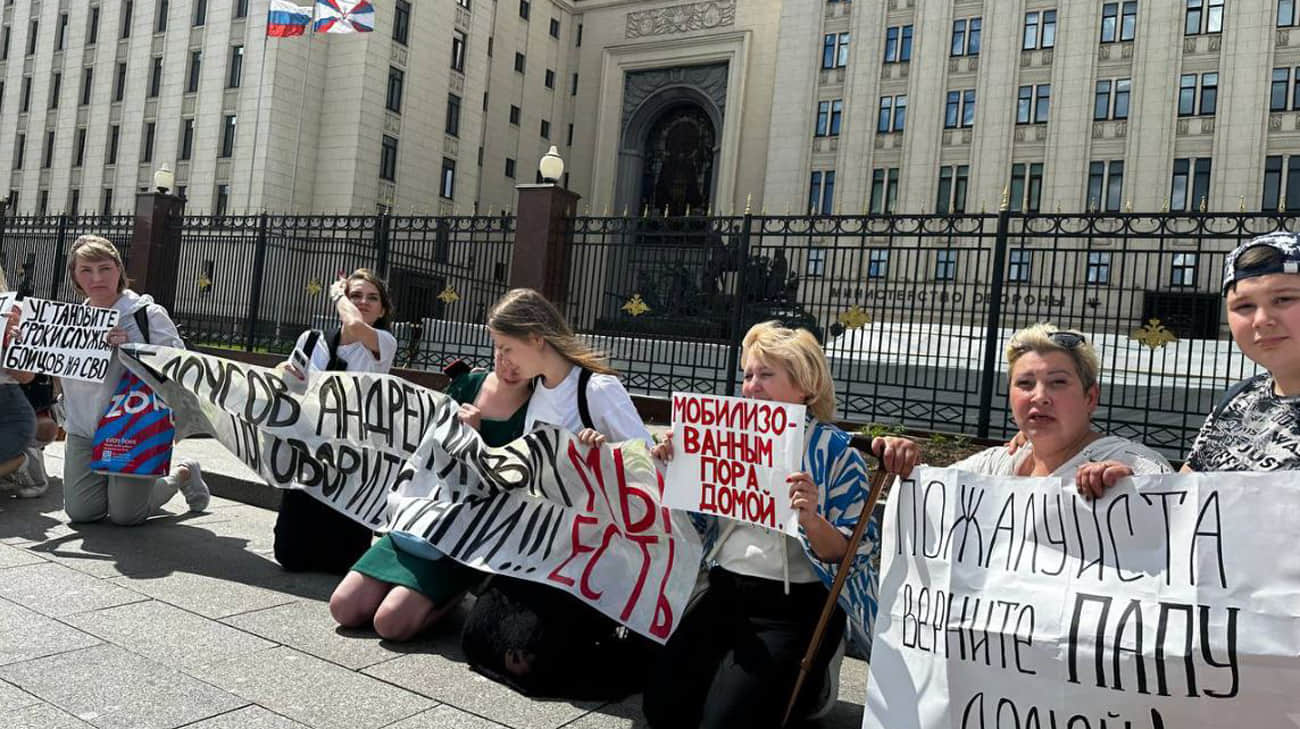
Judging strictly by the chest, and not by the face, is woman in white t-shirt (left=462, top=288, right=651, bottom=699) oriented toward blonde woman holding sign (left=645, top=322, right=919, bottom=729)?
no

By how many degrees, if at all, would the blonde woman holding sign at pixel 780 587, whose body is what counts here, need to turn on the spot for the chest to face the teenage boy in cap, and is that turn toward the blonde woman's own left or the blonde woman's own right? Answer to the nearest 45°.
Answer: approximately 90° to the blonde woman's own left

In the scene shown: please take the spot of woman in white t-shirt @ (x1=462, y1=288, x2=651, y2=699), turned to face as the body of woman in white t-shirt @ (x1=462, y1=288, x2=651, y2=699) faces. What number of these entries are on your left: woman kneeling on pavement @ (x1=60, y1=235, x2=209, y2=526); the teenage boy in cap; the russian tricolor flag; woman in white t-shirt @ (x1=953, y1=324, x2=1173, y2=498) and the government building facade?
2

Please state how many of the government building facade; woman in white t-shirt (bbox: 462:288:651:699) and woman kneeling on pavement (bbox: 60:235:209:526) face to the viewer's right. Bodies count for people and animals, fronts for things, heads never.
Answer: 0

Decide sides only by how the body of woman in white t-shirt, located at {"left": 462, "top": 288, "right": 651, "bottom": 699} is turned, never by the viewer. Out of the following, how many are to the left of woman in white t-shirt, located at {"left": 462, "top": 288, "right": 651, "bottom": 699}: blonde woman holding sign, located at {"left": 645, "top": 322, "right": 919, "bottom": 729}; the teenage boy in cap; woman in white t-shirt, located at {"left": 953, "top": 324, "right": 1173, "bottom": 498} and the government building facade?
3

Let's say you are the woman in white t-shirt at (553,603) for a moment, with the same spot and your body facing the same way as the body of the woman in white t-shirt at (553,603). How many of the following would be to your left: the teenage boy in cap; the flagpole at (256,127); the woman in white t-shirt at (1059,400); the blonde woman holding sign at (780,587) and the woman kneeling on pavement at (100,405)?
3

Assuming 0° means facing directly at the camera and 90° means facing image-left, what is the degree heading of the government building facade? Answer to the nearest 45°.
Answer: approximately 45°

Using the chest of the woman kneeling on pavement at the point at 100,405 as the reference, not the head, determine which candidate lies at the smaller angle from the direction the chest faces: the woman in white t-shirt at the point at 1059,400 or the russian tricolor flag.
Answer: the woman in white t-shirt

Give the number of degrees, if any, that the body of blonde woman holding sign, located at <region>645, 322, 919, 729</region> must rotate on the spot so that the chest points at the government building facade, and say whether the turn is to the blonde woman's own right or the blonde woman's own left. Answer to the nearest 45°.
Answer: approximately 135° to the blonde woman's own right

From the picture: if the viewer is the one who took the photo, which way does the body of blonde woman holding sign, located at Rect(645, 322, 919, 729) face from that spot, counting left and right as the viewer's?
facing the viewer and to the left of the viewer

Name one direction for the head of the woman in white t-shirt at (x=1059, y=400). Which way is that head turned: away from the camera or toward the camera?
toward the camera

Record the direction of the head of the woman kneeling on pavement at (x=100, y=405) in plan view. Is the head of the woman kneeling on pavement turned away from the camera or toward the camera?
toward the camera

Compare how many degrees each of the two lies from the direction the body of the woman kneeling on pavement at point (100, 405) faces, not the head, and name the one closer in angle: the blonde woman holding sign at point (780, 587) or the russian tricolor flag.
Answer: the blonde woman holding sign

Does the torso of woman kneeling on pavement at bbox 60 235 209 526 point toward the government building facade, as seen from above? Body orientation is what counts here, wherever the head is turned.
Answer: no

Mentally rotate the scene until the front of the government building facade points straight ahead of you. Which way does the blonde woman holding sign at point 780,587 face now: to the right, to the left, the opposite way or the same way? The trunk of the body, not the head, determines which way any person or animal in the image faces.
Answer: the same way

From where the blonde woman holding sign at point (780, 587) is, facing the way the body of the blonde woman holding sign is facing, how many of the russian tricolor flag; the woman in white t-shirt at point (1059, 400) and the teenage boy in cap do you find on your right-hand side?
1

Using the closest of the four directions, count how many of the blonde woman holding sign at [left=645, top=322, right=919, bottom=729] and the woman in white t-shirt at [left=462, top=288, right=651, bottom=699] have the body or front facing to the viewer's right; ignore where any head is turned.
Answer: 0

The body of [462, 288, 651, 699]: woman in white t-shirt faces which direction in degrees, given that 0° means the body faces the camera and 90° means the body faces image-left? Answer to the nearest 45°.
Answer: approximately 45°

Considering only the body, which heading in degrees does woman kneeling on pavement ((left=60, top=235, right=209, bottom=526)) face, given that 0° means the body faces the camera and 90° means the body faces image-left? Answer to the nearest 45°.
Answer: approximately 45°

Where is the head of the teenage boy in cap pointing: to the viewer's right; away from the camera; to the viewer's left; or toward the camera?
toward the camera

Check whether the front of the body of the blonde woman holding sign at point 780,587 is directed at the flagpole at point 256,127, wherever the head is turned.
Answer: no

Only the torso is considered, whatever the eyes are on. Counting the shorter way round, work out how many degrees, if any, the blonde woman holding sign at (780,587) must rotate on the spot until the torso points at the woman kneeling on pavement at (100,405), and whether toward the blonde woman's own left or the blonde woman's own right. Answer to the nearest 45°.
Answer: approximately 90° to the blonde woman's own right

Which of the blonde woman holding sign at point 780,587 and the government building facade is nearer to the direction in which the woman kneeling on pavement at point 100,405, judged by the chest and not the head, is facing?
the blonde woman holding sign

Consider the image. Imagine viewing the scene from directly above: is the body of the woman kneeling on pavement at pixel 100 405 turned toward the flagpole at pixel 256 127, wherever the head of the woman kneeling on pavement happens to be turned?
no
